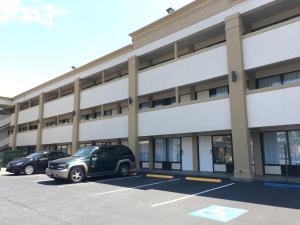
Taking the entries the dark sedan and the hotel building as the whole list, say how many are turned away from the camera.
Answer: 0

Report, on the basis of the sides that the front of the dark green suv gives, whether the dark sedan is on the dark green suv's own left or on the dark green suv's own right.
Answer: on the dark green suv's own right

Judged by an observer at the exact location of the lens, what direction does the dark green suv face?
facing the viewer and to the left of the viewer

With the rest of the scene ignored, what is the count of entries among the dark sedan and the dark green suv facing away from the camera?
0

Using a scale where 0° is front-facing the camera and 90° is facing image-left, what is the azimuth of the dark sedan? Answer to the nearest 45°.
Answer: approximately 45°

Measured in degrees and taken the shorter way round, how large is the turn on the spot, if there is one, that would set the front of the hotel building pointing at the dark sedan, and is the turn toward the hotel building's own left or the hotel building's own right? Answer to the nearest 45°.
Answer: approximately 45° to the hotel building's own right

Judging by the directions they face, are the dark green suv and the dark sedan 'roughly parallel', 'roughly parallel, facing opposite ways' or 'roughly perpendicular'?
roughly parallel
